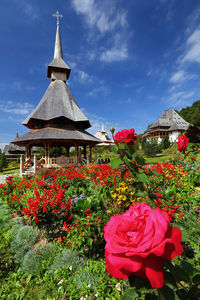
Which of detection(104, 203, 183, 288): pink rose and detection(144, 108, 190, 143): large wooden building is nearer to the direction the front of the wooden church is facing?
the pink rose

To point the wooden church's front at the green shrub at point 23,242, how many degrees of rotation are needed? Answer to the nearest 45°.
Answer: approximately 45° to its left

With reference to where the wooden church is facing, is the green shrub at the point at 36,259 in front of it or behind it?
in front

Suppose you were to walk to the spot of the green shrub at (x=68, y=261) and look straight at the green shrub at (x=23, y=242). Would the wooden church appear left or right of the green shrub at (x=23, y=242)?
right

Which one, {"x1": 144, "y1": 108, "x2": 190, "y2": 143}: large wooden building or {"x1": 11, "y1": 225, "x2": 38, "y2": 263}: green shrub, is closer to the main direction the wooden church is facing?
the green shrub

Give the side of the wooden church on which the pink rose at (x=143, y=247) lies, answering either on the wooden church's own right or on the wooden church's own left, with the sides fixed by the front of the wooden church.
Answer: on the wooden church's own left

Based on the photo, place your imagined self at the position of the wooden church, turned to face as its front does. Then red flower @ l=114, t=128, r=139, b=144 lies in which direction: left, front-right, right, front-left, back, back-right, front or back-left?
front-left

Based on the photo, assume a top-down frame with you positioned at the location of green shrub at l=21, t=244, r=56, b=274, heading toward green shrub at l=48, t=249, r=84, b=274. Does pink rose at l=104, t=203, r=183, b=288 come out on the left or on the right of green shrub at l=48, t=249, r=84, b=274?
right

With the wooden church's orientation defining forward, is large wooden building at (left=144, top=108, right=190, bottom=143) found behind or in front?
behind

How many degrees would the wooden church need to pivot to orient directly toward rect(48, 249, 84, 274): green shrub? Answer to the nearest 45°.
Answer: approximately 45° to its left
